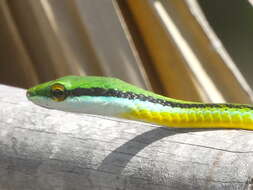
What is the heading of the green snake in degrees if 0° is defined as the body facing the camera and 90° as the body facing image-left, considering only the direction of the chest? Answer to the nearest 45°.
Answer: approximately 90°
